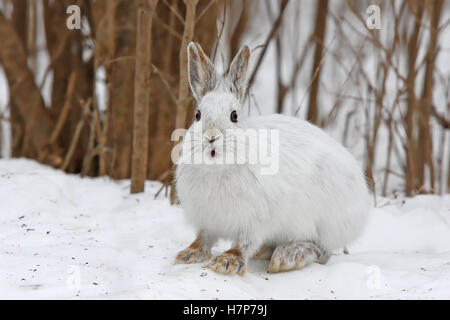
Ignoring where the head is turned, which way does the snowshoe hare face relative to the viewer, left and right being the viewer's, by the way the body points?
facing the viewer and to the left of the viewer
